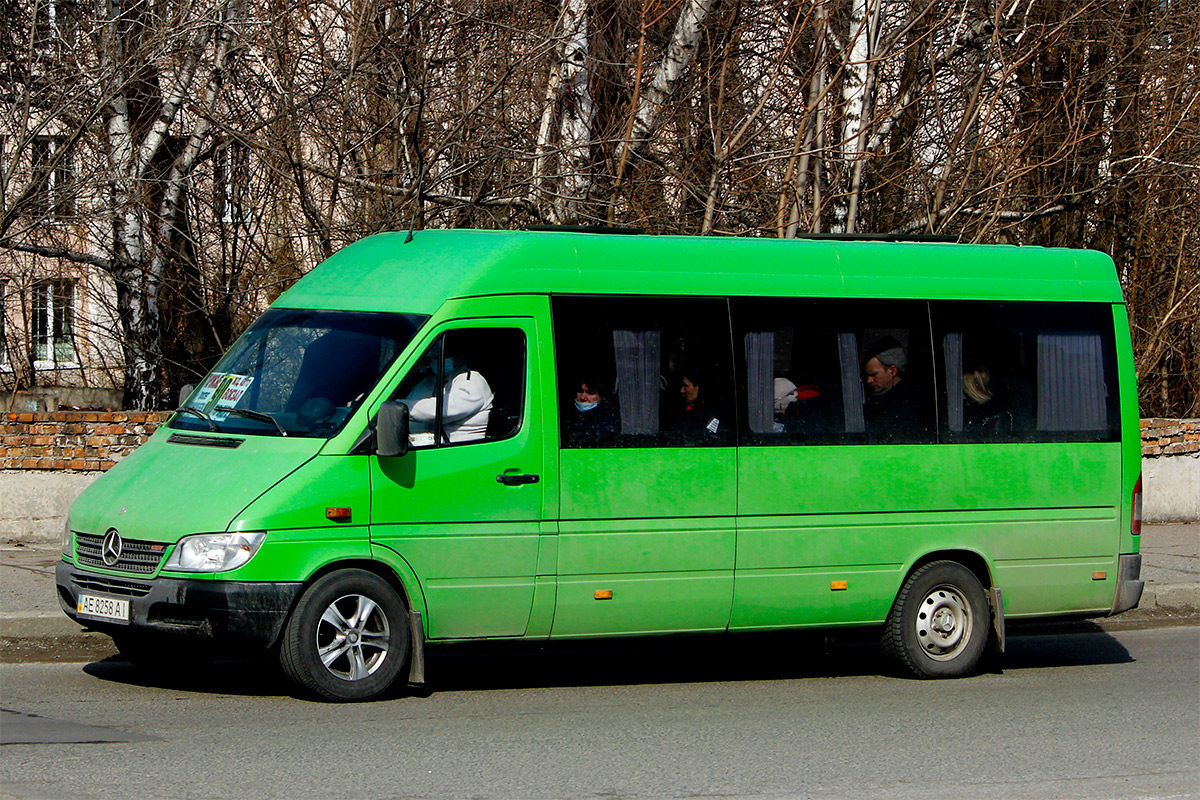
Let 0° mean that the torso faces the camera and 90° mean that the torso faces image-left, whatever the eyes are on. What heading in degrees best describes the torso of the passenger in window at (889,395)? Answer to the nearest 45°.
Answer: approximately 90°

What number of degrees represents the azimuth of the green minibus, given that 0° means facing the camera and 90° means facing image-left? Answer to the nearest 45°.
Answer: approximately 45°

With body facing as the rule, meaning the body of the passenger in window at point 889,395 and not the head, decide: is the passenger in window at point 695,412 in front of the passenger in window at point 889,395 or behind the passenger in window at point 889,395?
in front

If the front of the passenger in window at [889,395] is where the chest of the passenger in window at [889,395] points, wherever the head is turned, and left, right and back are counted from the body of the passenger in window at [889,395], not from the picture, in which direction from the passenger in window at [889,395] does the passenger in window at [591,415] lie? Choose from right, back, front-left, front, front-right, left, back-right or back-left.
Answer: front-left

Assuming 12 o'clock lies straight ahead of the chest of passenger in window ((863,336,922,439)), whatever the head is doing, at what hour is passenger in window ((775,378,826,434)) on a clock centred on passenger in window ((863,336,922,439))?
passenger in window ((775,378,826,434)) is roughly at 11 o'clock from passenger in window ((863,336,922,439)).

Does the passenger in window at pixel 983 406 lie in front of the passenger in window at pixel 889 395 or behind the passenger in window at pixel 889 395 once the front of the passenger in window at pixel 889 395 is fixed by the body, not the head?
behind
